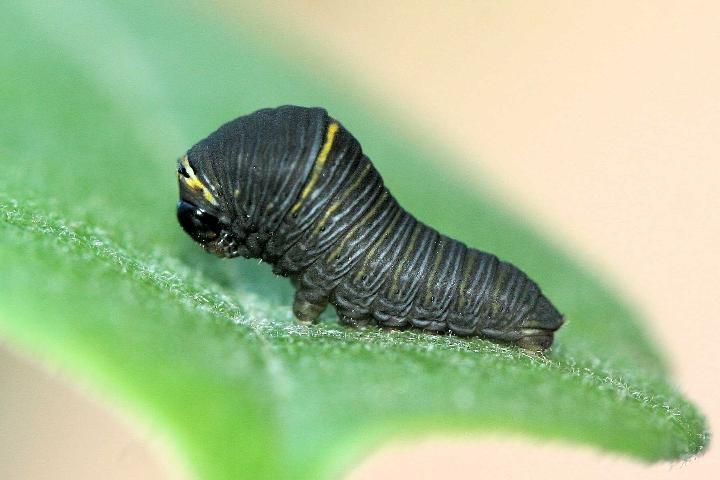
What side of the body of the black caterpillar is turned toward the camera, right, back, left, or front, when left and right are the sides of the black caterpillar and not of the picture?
left
